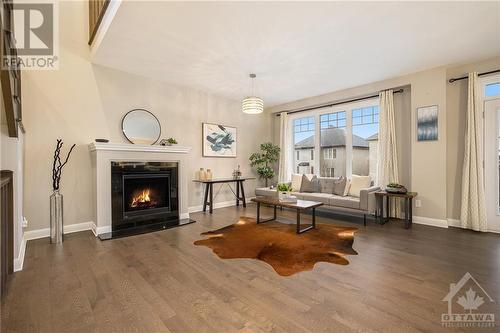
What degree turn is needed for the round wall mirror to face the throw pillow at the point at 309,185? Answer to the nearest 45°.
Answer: approximately 90° to its left

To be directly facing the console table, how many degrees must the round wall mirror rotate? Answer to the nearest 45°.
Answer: approximately 90° to its left

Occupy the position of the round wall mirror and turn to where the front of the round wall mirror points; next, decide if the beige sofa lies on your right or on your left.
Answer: on your left

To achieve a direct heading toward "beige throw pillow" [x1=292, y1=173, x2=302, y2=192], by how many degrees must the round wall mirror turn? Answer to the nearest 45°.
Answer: approximately 90° to its left

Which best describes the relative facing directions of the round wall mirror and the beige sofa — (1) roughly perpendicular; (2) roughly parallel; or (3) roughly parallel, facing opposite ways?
roughly perpendicular

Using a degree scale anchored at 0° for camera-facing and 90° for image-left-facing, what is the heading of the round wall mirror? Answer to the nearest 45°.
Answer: approximately 0°

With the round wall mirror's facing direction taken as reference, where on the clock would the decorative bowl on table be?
The decorative bowl on table is roughly at 10 o'clock from the round wall mirror.

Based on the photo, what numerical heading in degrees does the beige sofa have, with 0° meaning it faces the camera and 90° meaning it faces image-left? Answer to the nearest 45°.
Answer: approximately 45°

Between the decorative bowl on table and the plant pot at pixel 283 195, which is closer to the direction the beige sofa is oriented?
the plant pot

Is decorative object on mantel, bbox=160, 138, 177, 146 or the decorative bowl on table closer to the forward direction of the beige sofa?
the decorative object on mantel
